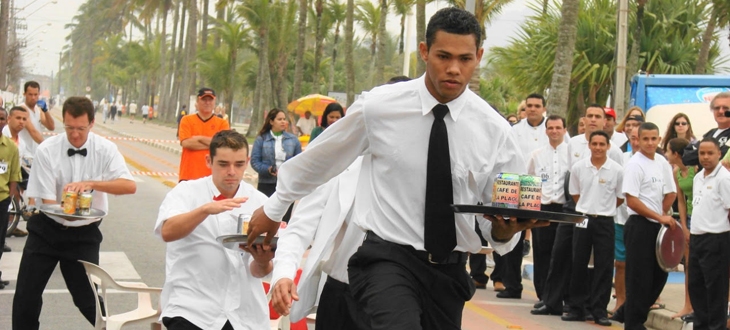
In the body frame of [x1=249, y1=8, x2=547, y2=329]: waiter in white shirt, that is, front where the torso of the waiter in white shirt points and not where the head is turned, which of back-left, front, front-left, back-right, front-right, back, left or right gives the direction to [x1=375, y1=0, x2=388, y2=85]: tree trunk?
back

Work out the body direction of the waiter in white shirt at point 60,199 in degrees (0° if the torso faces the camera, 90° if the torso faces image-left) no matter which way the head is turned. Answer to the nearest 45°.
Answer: approximately 0°

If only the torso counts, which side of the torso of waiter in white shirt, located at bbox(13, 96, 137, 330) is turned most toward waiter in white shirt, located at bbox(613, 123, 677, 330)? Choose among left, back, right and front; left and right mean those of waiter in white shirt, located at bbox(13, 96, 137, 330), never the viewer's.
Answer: left

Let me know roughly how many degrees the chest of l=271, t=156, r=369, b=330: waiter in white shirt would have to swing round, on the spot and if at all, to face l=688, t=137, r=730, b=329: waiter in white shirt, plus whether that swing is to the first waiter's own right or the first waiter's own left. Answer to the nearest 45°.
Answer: approximately 90° to the first waiter's own left

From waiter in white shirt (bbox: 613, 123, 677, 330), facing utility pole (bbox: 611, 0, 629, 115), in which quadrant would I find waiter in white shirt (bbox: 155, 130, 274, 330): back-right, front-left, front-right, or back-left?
back-left

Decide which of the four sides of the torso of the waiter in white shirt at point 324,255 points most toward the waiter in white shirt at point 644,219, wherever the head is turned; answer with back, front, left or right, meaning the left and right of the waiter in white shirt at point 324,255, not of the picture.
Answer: left

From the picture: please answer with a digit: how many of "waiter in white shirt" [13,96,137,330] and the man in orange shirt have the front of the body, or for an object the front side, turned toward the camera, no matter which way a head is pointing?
2

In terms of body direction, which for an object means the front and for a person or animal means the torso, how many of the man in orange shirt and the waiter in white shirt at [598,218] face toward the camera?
2
